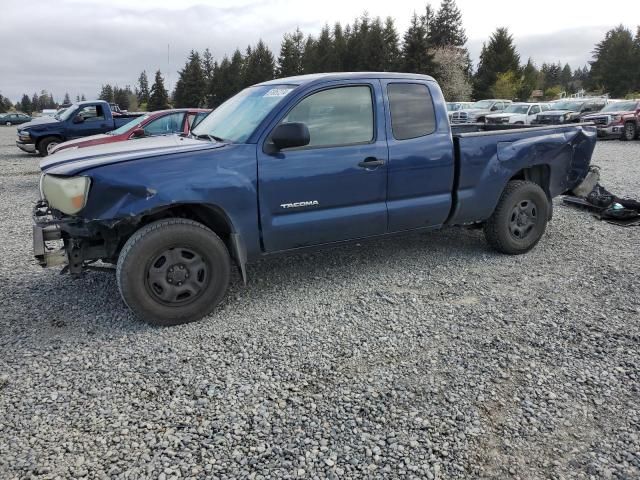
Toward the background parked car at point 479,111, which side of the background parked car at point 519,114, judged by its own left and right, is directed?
right

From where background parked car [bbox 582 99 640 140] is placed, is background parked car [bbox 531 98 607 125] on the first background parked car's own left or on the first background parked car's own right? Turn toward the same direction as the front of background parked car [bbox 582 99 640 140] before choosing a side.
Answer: on the first background parked car's own right

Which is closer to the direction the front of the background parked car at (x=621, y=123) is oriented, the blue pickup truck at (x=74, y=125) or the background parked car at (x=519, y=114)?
the blue pickup truck

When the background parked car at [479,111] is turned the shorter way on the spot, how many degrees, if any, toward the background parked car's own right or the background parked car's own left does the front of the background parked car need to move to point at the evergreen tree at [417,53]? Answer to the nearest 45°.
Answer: approximately 135° to the background parked car's own right

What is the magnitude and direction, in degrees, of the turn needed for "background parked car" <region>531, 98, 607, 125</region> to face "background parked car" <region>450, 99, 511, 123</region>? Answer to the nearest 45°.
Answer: approximately 90° to its right

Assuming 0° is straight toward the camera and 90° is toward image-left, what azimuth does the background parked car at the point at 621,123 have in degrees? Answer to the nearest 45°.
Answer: approximately 45°

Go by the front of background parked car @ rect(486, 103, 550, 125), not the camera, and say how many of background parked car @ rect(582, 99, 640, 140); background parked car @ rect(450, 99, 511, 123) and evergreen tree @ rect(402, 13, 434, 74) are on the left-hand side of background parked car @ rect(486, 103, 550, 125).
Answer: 1

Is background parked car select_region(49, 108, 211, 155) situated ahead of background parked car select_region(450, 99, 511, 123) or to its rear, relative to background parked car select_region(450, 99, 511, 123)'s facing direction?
ahead

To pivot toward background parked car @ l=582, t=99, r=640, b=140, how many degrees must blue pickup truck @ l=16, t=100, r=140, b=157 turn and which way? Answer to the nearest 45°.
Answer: approximately 135° to its left
